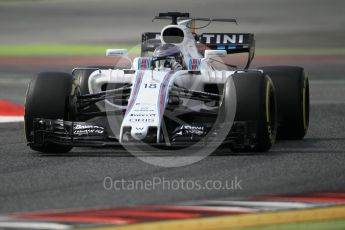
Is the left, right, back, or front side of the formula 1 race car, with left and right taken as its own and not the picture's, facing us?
front
